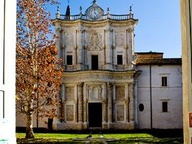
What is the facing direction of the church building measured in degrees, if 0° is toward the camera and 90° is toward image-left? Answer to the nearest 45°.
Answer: approximately 0°
